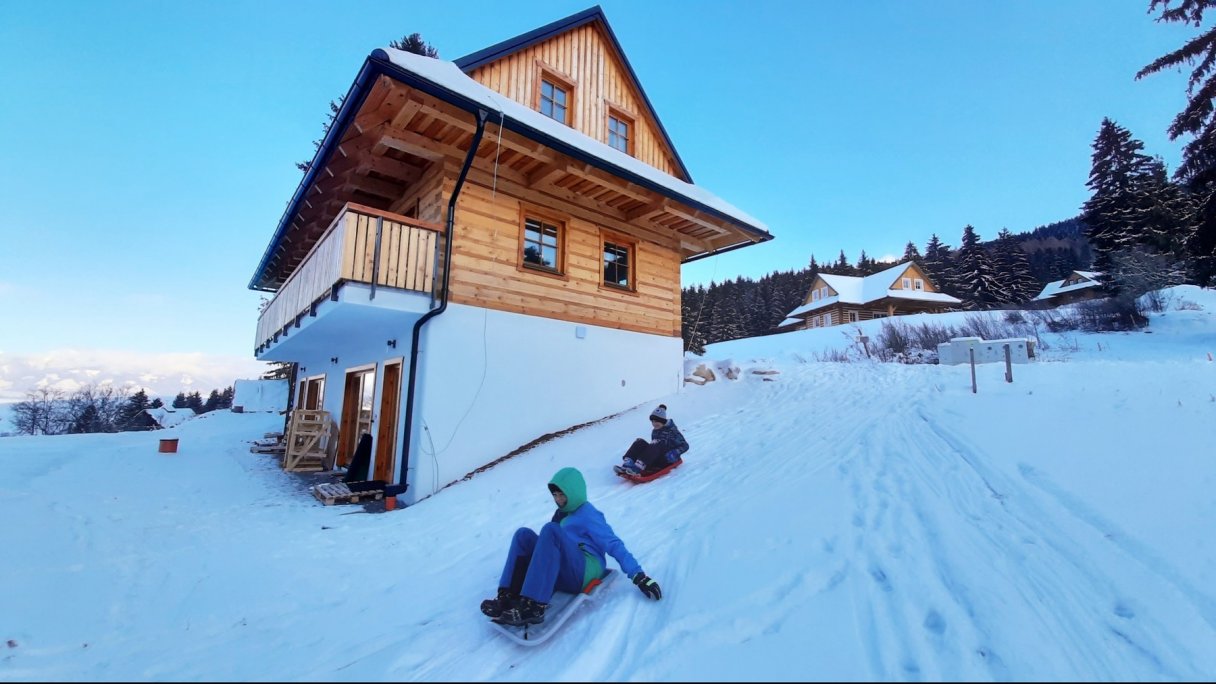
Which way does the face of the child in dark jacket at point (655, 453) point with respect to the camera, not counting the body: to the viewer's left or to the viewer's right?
to the viewer's left

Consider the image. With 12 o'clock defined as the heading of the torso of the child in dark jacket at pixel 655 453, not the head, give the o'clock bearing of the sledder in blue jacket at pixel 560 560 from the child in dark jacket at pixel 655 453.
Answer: the sledder in blue jacket at pixel 560 560 is roughly at 11 o'clock from the child in dark jacket at pixel 655 453.

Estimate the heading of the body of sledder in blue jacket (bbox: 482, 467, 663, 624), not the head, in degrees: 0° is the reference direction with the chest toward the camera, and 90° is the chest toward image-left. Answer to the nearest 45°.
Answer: approximately 45°

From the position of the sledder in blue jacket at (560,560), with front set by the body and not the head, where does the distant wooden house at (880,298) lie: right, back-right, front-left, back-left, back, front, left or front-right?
back

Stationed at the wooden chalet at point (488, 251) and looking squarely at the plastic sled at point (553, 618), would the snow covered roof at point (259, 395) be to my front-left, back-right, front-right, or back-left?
back-right

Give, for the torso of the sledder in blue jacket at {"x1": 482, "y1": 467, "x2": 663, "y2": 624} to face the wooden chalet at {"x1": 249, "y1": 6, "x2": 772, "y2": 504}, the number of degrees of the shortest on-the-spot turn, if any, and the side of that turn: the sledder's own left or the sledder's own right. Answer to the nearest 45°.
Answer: approximately 135° to the sledder's own right

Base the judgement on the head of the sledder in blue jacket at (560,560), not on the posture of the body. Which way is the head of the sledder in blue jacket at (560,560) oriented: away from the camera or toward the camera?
toward the camera

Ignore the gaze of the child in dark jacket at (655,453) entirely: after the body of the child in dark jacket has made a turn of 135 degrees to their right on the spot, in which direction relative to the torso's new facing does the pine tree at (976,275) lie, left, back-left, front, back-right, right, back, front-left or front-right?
front-right

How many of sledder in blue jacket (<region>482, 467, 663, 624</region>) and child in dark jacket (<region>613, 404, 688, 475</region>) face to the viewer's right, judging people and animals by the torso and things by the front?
0

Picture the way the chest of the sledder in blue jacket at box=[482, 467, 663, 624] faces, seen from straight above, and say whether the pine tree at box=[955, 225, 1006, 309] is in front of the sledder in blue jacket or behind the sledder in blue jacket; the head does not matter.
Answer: behind

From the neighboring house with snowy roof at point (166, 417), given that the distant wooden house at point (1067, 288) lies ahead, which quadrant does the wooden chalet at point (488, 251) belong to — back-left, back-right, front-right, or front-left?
front-right

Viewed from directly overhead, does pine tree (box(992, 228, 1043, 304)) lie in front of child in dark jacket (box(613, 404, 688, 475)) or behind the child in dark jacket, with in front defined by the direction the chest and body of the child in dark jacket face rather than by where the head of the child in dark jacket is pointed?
behind

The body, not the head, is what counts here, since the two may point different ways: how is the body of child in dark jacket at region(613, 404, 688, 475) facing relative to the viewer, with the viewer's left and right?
facing the viewer and to the left of the viewer

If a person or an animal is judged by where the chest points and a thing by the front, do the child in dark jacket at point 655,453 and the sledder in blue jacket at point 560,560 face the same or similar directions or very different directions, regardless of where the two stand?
same or similar directions
